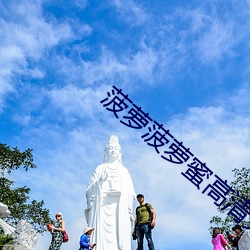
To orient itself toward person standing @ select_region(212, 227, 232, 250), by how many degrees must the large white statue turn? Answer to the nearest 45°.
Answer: approximately 45° to its left

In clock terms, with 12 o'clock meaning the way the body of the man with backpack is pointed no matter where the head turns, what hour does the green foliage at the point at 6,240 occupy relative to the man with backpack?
The green foliage is roughly at 2 o'clock from the man with backpack.

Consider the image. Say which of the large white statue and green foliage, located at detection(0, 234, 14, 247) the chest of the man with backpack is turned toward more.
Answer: the green foliage

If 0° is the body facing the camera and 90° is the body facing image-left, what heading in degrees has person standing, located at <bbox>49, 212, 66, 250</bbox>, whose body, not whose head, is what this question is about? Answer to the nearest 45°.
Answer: approximately 45°

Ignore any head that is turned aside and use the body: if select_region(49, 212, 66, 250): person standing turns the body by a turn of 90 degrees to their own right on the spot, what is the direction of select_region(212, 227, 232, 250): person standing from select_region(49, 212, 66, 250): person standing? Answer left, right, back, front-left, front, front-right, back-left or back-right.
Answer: back-right

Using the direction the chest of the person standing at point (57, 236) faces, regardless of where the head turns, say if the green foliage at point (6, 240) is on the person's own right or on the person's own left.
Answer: on the person's own right

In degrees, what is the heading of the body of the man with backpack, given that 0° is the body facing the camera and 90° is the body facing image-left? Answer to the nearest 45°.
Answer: approximately 45°

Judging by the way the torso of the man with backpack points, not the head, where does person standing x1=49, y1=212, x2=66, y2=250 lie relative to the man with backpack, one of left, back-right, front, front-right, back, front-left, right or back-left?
front-right

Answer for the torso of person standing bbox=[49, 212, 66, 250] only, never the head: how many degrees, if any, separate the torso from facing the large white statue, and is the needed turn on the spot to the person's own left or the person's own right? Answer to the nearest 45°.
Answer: approximately 180°

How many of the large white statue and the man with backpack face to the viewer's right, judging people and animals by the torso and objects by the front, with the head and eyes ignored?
0

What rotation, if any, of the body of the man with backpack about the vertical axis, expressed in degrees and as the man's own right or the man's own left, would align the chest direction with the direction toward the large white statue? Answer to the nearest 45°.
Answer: approximately 135° to the man's own right
